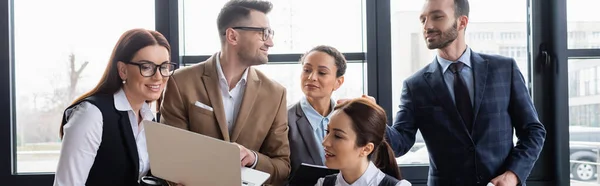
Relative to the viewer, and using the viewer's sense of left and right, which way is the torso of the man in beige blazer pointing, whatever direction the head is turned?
facing the viewer

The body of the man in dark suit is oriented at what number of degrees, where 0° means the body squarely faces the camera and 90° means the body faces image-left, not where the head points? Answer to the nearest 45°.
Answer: approximately 0°

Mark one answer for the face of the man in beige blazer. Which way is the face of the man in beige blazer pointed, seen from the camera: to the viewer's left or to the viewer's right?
to the viewer's right

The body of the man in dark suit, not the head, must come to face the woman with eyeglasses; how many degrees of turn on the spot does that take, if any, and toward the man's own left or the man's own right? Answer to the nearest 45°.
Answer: approximately 45° to the man's own right

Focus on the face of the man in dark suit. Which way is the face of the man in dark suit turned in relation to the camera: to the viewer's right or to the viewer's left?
to the viewer's left

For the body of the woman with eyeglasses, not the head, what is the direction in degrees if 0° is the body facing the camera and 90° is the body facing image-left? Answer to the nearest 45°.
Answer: approximately 315°
